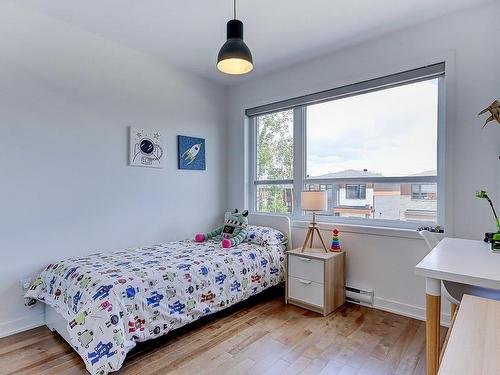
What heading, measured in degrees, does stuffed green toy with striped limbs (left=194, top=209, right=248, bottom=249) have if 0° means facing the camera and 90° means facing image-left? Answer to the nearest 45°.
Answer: approximately 45°

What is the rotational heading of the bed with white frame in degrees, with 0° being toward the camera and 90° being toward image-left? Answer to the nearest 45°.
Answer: approximately 45°

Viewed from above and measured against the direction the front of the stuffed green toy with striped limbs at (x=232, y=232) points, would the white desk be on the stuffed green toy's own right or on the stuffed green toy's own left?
on the stuffed green toy's own left

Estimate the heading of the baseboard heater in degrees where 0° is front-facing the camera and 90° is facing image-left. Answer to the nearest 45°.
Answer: approximately 45°

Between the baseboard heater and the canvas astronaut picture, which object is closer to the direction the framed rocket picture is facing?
the baseboard heater
